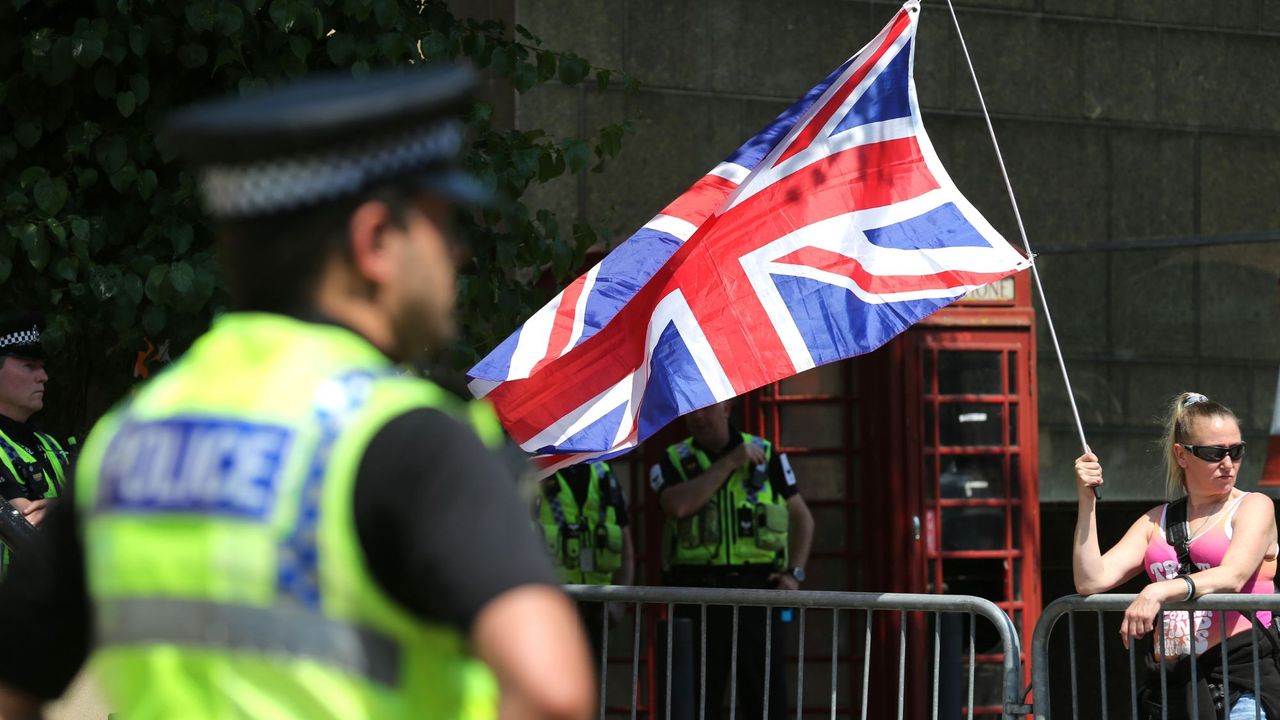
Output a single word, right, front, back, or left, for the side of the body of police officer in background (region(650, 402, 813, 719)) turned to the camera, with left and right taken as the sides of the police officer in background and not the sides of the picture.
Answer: front

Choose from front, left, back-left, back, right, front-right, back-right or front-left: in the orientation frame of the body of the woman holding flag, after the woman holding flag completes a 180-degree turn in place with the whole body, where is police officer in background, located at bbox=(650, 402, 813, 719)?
left

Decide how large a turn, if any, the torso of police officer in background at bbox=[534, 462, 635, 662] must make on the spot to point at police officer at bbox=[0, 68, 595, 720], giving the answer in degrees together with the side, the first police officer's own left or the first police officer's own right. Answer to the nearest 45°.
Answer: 0° — they already face them

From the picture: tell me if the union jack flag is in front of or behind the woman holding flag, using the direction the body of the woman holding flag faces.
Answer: in front

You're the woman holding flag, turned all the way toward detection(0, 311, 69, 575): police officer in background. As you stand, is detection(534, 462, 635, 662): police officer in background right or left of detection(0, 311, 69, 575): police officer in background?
right

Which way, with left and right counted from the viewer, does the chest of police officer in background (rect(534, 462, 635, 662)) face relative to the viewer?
facing the viewer

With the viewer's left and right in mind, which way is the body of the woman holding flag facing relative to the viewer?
facing the viewer and to the left of the viewer

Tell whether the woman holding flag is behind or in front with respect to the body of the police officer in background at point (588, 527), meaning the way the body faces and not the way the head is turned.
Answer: in front

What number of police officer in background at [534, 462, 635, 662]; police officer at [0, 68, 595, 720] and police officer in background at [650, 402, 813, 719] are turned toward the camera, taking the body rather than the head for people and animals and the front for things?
2

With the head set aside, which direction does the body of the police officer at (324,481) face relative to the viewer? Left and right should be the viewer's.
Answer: facing away from the viewer and to the right of the viewer

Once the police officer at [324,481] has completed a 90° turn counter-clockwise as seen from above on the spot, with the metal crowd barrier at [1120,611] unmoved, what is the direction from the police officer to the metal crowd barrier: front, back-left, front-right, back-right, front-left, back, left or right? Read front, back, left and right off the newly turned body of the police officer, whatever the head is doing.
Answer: right

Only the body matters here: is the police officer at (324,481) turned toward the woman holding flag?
yes

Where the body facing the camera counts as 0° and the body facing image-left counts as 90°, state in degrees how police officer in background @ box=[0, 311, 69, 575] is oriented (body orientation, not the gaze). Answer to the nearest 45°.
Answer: approximately 315°

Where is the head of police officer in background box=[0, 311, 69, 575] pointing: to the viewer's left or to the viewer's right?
to the viewer's right

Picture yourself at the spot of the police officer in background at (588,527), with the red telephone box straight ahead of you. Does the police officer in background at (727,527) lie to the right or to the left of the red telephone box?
right
